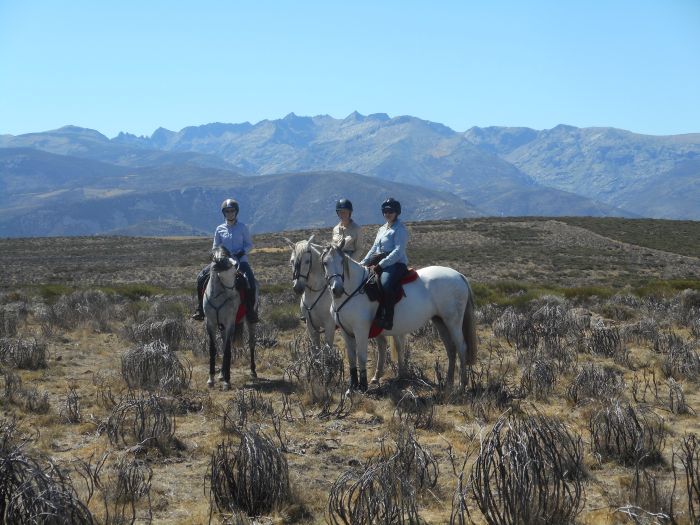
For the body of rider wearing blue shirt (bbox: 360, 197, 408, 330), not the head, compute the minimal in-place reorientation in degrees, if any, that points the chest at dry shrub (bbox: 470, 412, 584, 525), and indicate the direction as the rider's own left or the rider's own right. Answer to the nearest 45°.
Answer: approximately 45° to the rider's own left

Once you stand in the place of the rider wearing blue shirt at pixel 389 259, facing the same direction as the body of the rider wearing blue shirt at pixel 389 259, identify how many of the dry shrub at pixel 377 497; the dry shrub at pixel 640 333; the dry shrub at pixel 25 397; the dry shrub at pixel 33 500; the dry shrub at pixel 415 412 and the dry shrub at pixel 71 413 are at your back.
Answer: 1

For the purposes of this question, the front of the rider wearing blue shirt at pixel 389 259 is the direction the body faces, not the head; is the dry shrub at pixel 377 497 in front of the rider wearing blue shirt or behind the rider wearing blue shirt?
in front

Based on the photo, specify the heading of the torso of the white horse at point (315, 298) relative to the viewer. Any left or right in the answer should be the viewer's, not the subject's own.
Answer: facing the viewer and to the left of the viewer

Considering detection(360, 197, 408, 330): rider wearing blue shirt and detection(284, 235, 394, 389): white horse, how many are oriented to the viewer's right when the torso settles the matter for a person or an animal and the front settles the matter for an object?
0

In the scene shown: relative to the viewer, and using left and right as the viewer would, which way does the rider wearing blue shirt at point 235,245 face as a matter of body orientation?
facing the viewer

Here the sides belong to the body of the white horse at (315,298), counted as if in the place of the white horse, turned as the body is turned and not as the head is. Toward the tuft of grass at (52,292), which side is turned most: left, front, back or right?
right

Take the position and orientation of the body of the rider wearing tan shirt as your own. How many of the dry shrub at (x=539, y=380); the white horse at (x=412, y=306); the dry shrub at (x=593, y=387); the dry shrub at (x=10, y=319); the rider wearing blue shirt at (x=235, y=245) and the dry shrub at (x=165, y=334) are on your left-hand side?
3

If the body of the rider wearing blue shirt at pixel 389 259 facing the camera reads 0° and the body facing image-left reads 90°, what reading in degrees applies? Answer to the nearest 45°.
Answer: approximately 45°

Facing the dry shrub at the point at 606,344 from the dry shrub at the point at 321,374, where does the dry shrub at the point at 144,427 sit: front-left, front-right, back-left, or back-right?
back-right

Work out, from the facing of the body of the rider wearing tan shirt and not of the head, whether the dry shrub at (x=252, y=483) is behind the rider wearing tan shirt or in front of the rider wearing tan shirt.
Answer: in front
